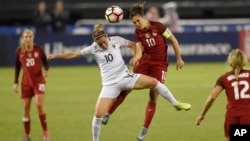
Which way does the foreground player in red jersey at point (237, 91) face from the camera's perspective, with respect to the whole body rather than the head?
away from the camera

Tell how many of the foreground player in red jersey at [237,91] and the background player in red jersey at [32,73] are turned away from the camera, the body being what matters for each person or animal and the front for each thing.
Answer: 1

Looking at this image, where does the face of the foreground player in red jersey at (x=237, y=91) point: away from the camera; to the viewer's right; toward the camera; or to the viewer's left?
away from the camera

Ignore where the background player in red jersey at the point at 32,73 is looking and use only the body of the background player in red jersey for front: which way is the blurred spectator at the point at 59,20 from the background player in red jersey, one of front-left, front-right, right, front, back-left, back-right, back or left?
back

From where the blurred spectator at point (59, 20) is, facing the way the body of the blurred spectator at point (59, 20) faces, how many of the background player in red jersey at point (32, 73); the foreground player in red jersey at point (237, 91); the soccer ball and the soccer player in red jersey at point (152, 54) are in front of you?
4

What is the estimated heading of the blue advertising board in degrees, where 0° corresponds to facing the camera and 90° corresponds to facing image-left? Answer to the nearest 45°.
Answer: approximately 0°

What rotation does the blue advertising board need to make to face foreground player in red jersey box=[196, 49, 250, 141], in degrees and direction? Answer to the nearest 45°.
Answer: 0° — it already faces them

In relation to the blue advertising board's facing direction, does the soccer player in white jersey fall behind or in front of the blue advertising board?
in front
